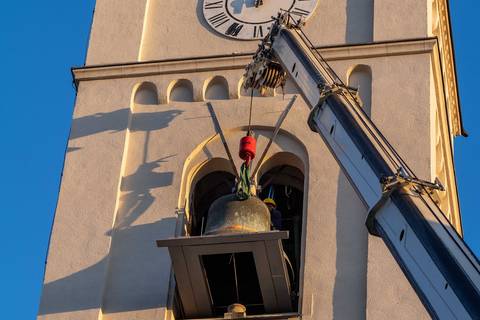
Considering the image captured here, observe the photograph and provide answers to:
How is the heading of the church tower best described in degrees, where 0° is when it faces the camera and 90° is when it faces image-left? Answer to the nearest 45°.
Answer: approximately 0°

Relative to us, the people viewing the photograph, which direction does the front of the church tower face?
facing the viewer
